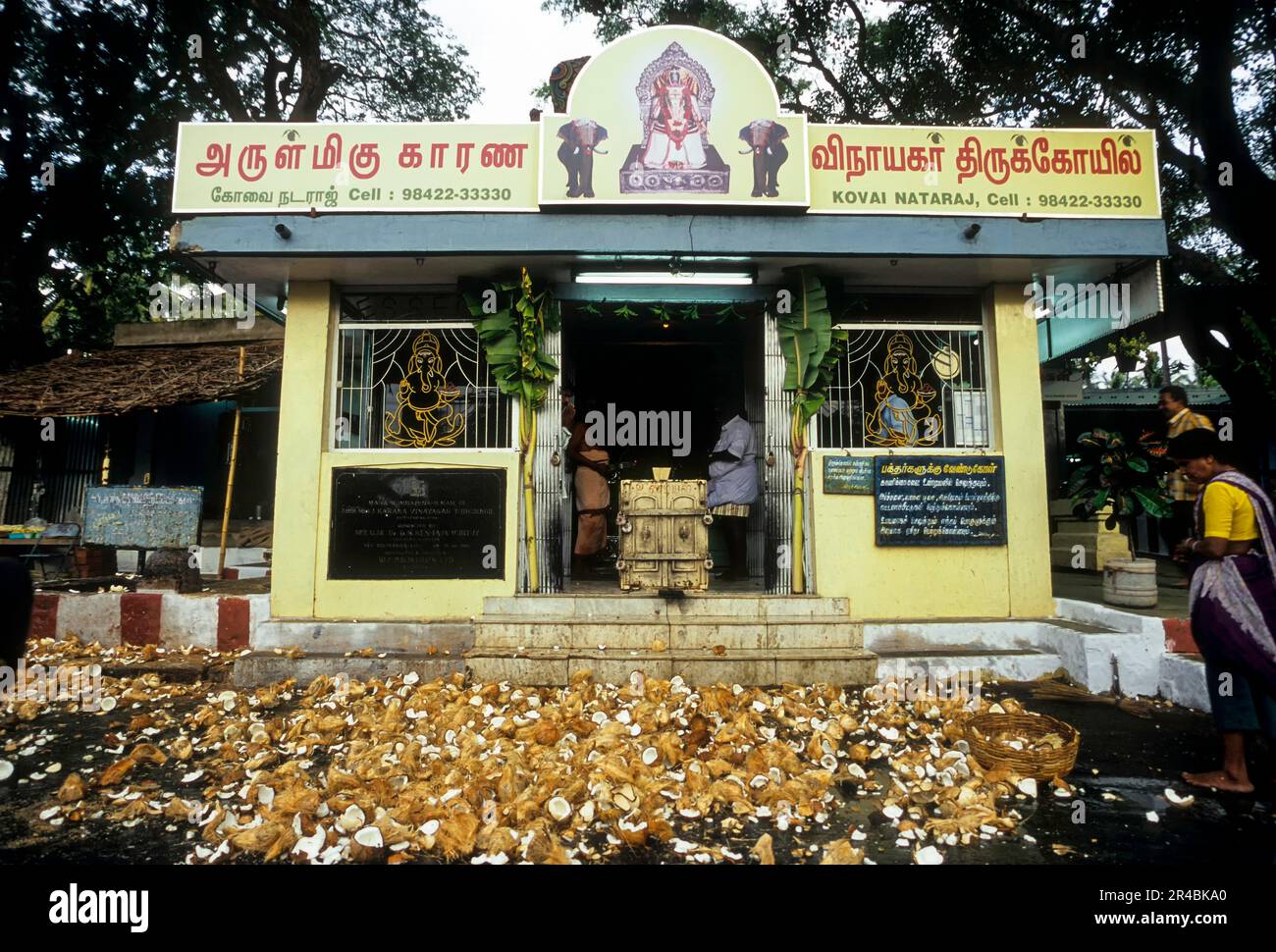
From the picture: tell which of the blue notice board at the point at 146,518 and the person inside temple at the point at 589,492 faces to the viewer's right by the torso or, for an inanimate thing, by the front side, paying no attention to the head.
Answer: the person inside temple

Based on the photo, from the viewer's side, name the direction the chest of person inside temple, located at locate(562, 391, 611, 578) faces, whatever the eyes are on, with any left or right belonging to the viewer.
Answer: facing to the right of the viewer

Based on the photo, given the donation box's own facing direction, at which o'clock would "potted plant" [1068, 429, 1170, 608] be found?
The potted plant is roughly at 9 o'clock from the donation box.

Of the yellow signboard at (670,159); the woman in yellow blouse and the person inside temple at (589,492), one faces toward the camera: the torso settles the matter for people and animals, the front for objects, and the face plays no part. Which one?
the yellow signboard

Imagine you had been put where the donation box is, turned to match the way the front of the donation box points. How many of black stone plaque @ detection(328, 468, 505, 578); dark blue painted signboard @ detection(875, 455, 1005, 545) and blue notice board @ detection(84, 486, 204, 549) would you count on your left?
1

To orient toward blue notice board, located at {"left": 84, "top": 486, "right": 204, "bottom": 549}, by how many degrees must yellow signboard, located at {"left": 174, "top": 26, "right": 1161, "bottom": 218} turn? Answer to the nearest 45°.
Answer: approximately 90° to its right

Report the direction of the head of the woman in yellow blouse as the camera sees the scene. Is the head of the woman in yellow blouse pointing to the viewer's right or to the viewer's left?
to the viewer's left

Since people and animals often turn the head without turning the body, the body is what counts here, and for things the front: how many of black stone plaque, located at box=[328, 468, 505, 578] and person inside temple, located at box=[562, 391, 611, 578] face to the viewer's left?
0

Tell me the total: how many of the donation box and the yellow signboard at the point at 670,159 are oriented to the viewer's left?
0

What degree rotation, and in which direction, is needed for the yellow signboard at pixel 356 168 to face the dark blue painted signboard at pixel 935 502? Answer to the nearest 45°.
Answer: approximately 90° to its left

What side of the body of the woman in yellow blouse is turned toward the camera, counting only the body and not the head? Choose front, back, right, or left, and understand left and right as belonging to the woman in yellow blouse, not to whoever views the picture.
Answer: left

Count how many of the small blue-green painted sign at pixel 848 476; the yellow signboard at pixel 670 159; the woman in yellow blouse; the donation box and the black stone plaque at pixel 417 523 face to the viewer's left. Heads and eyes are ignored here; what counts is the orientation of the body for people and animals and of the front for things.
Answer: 1

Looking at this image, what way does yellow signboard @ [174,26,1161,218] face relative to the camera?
toward the camera

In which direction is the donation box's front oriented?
toward the camera

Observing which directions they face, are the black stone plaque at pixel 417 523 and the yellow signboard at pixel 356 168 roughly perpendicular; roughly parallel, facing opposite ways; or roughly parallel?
roughly parallel

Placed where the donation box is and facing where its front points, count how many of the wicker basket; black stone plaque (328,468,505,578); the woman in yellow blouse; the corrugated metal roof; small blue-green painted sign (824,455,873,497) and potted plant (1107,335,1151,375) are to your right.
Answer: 1

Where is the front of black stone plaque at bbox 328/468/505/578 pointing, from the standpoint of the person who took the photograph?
facing the viewer
